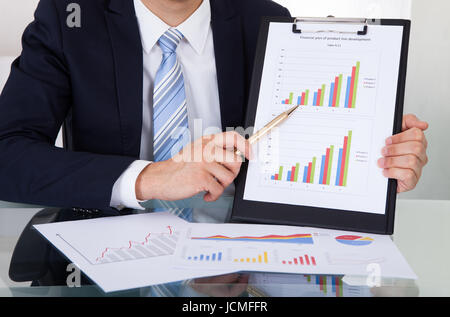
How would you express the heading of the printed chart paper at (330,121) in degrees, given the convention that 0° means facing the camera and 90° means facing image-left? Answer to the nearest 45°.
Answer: approximately 0°
